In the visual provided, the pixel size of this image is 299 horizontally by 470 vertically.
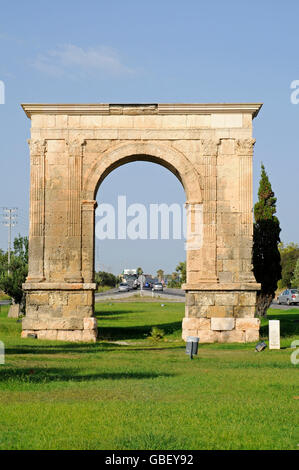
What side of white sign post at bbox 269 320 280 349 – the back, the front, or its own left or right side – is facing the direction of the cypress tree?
back

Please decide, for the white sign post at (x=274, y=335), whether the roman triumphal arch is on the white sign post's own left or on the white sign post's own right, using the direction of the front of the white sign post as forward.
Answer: on the white sign post's own right

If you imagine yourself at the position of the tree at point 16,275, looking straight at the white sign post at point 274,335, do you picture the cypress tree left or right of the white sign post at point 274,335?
left

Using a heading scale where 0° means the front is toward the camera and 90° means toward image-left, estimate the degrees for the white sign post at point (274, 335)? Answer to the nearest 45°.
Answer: approximately 0°

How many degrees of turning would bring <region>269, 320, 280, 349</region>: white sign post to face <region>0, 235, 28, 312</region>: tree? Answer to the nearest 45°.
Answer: approximately 135° to its right
